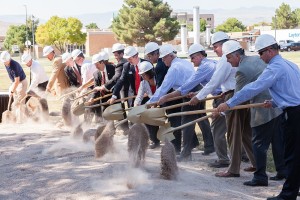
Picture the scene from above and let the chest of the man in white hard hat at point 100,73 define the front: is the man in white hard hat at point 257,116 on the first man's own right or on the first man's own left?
on the first man's own left

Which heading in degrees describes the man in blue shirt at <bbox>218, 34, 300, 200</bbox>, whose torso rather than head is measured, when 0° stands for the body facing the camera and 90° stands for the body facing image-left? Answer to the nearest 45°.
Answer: approximately 90°

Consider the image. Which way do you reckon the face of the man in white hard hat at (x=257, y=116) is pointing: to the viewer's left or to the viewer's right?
to the viewer's left

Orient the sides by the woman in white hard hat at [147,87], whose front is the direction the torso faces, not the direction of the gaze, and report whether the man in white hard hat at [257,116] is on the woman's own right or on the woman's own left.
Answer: on the woman's own left

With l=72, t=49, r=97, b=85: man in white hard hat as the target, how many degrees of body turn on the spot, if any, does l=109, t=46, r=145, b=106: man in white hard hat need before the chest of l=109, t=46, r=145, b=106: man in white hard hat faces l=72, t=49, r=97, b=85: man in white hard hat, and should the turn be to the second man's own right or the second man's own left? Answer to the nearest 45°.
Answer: approximately 90° to the second man's own right

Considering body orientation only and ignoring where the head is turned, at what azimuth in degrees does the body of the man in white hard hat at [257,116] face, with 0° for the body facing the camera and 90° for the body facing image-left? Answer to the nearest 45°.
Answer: approximately 90°

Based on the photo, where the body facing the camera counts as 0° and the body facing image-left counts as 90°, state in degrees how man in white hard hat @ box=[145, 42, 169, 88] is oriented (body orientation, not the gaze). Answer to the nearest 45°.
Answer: approximately 45°
